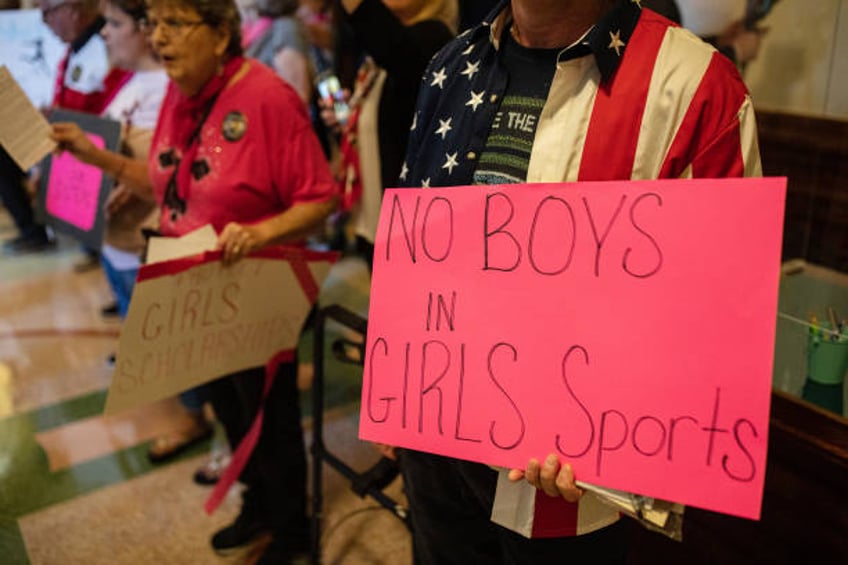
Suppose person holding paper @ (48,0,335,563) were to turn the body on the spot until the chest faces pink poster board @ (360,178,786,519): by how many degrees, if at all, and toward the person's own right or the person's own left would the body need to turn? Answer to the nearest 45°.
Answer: approximately 45° to the person's own left

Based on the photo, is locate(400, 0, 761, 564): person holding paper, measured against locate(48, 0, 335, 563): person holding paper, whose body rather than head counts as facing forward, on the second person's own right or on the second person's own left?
on the second person's own left
